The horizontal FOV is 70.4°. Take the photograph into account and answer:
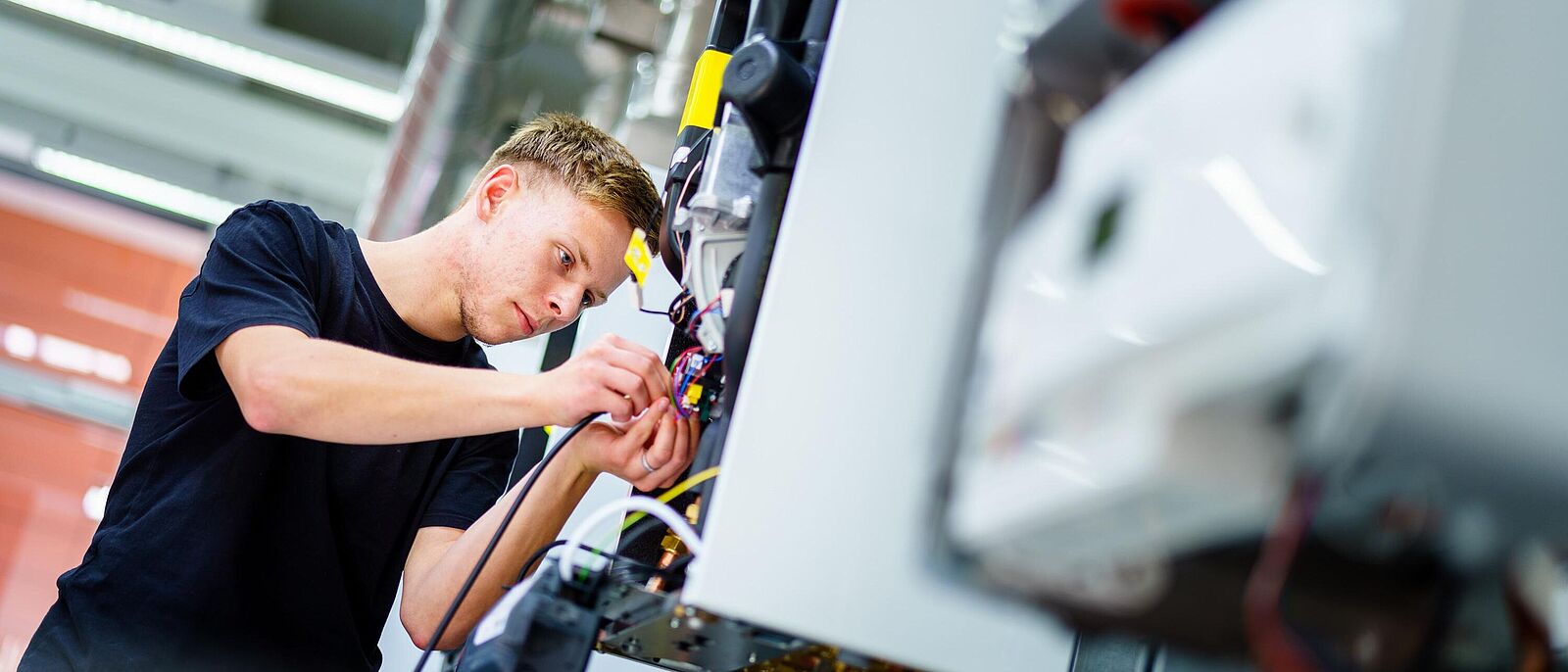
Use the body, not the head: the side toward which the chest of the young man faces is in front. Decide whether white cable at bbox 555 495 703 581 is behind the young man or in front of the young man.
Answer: in front

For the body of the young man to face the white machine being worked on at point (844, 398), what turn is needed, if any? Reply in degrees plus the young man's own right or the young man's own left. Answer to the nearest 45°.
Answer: approximately 45° to the young man's own right

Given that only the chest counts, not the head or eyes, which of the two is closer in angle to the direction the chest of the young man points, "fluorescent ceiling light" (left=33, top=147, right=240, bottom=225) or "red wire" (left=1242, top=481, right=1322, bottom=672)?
the red wire

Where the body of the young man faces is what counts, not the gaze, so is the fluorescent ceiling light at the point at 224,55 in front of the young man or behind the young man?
behind

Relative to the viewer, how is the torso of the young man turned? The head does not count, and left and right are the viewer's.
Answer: facing the viewer and to the right of the viewer

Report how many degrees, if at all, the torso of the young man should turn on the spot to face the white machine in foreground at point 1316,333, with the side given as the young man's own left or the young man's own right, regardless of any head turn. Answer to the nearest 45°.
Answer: approximately 45° to the young man's own right

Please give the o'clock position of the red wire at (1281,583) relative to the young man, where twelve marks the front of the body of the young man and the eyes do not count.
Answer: The red wire is roughly at 1 o'clock from the young man.

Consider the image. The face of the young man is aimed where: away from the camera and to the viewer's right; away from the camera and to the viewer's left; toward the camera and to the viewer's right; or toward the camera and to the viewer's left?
toward the camera and to the viewer's right
